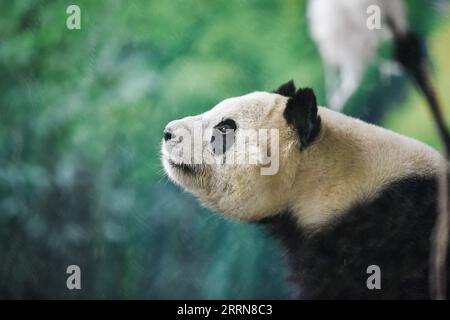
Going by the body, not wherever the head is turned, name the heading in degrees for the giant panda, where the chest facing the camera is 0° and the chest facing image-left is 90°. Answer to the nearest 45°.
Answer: approximately 90°
